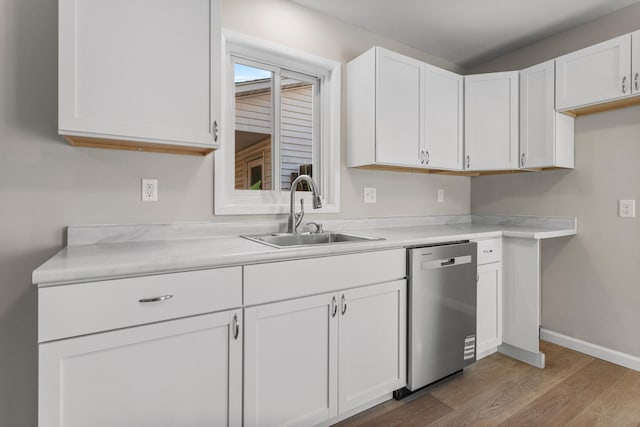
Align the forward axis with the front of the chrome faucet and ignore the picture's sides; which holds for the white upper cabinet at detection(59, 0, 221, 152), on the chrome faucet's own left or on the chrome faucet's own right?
on the chrome faucet's own right

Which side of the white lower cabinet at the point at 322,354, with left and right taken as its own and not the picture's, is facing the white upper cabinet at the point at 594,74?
left

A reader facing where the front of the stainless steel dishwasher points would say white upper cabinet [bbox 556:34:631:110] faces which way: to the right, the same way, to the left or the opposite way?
to the right

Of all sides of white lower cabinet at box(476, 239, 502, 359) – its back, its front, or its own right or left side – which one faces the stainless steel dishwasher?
right

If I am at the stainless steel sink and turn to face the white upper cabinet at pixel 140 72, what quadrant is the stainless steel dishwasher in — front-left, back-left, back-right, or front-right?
back-left

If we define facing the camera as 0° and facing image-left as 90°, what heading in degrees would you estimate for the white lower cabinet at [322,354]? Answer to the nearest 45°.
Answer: approximately 315°
